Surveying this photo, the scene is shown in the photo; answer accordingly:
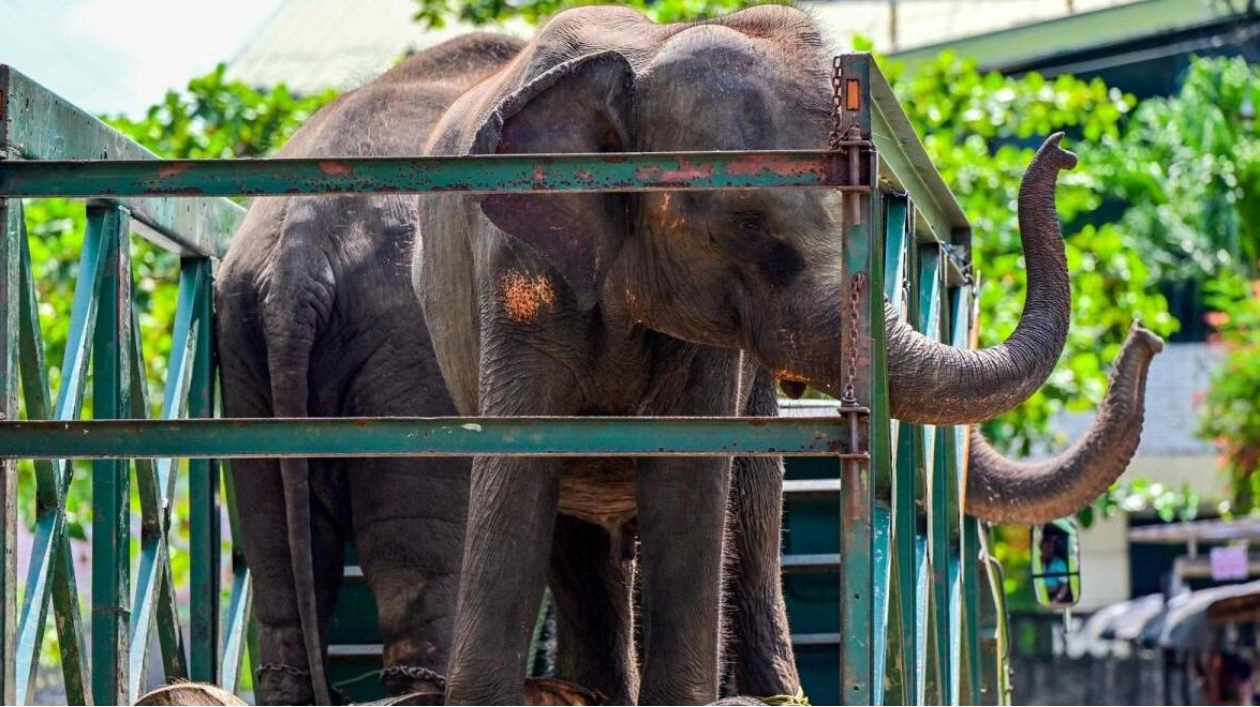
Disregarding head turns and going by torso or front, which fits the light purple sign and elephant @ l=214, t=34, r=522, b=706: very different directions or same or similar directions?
very different directions

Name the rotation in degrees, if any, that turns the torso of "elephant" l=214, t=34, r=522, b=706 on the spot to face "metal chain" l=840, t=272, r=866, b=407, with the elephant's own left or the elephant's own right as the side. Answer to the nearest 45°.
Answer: approximately 90° to the elephant's own right

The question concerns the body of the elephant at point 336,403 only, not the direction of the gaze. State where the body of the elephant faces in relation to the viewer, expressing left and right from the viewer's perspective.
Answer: facing away from the viewer and to the right of the viewer

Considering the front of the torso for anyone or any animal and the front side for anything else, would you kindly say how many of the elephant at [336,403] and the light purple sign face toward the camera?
1

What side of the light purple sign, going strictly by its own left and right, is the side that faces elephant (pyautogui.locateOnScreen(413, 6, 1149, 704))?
front

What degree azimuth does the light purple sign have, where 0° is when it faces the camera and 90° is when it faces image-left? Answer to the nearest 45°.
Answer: approximately 0°

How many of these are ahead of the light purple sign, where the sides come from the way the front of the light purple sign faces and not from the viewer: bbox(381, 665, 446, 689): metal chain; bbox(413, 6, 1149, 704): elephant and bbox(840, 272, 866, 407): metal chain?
3

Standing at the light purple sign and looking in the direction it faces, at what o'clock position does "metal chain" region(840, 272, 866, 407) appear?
The metal chain is roughly at 12 o'clock from the light purple sign.
